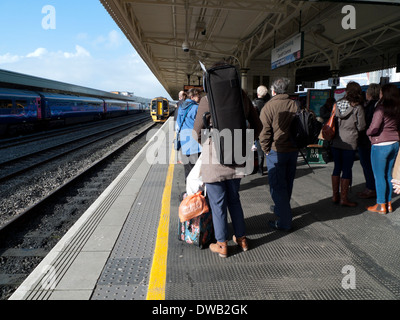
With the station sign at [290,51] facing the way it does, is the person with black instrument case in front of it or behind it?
in front

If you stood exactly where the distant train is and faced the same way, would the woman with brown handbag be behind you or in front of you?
in front

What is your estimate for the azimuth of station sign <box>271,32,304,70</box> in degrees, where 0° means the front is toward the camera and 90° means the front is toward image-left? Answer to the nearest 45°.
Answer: approximately 45°

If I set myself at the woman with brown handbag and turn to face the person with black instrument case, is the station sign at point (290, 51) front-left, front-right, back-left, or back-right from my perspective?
back-right

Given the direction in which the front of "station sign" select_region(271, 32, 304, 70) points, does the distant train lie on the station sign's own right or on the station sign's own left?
on the station sign's own right

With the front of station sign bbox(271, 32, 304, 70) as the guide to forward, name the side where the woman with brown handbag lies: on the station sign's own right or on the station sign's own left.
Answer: on the station sign's own left

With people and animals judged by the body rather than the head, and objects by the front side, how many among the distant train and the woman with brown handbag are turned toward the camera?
1

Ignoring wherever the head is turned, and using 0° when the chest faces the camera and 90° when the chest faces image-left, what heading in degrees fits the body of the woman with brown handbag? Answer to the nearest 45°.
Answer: approximately 225°

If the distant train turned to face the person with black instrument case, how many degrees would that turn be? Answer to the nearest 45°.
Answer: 0° — it already faces them

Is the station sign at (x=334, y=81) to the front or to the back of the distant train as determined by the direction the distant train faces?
to the front

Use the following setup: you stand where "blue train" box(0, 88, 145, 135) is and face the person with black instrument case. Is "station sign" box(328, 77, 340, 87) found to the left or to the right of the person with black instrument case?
left

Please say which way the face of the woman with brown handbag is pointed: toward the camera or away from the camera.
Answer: away from the camera

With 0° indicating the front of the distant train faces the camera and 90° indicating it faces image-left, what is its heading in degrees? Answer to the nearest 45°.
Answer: approximately 0°

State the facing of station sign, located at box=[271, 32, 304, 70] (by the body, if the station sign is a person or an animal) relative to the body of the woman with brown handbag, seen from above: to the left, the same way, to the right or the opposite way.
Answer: the opposite way

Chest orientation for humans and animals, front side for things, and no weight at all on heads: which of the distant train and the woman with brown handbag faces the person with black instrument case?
the distant train
